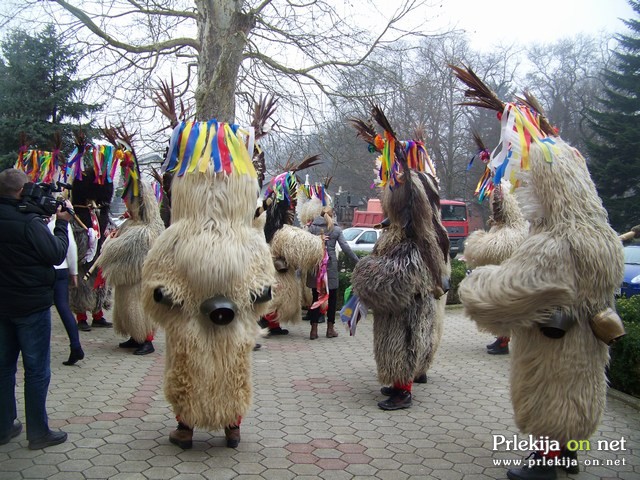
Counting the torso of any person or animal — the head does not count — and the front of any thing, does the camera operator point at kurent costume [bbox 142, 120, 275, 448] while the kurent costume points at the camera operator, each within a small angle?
no

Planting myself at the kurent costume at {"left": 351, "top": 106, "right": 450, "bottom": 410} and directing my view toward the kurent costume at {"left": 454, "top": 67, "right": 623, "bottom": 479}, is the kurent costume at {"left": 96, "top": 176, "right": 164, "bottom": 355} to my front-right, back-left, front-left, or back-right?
back-right

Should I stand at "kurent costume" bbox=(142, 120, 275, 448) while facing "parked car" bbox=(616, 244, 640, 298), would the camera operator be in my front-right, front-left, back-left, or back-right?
back-left

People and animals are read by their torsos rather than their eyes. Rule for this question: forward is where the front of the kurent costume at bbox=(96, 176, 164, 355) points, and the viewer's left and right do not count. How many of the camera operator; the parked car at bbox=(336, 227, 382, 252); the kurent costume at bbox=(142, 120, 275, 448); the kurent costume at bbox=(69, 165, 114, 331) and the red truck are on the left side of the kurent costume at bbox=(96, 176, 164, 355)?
2

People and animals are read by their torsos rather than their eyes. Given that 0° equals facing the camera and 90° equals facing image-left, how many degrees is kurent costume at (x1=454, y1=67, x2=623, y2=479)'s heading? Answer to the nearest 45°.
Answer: approximately 90°

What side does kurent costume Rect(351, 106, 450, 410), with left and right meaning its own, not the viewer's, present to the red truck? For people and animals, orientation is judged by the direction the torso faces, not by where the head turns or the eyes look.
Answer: right

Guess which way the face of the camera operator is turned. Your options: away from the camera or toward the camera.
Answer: away from the camera

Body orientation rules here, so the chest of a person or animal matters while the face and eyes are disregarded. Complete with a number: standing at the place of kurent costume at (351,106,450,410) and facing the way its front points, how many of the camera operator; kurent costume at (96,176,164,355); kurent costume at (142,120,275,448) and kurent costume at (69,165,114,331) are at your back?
0

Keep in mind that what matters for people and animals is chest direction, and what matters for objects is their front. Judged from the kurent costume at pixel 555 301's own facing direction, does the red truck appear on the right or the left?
on its right

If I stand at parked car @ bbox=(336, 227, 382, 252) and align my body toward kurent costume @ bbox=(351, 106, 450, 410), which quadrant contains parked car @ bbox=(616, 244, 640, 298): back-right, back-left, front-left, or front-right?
front-left

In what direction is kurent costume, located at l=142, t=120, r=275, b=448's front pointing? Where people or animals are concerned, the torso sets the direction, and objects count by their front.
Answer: away from the camera

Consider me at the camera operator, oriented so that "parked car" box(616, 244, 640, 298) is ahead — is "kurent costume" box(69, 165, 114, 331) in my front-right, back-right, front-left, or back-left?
front-left

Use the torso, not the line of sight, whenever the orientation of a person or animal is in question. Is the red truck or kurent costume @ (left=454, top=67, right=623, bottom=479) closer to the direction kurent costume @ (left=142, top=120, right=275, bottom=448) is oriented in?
the red truck

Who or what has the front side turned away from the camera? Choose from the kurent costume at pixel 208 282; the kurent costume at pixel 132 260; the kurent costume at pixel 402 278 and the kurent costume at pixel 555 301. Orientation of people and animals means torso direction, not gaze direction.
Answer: the kurent costume at pixel 208 282

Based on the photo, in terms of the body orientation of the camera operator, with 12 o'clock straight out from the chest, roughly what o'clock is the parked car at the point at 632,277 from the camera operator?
The parked car is roughly at 1 o'clock from the camera operator.

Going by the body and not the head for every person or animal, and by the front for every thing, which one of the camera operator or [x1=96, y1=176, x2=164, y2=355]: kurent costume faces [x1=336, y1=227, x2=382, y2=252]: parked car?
the camera operator

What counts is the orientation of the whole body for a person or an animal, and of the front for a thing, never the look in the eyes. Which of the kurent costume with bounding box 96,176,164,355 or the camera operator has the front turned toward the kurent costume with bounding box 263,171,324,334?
the camera operator

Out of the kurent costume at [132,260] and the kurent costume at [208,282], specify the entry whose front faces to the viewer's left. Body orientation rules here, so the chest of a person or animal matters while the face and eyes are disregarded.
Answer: the kurent costume at [132,260]
